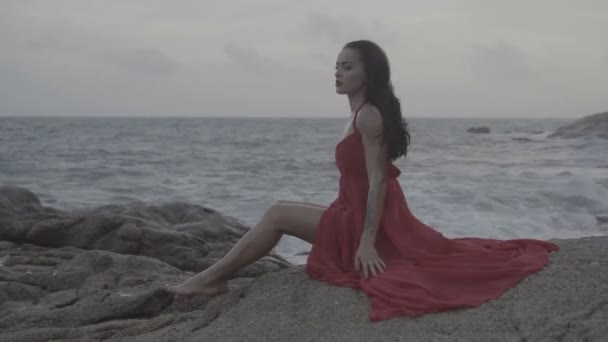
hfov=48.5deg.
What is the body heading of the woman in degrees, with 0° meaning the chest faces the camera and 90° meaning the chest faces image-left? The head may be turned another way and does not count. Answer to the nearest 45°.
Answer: approximately 90°

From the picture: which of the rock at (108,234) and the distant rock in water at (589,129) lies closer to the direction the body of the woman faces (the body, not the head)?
the rock

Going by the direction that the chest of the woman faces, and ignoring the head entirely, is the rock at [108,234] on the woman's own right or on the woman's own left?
on the woman's own right

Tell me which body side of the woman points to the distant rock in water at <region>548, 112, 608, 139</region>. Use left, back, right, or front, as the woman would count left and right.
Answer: right

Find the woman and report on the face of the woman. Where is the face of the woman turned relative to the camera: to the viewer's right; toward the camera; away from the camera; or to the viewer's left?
to the viewer's left
